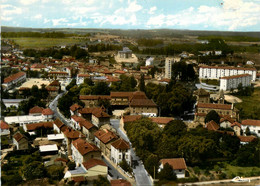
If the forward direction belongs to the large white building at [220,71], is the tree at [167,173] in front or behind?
in front

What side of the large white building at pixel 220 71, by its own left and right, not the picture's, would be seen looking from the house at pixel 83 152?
front

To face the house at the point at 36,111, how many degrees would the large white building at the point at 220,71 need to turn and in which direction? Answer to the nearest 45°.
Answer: approximately 45° to its right

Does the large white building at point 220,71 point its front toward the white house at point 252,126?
yes

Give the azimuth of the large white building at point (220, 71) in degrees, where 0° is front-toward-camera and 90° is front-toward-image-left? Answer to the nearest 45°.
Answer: approximately 0°

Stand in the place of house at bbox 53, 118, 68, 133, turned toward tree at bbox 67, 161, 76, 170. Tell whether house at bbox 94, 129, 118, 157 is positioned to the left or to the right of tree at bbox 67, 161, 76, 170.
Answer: left

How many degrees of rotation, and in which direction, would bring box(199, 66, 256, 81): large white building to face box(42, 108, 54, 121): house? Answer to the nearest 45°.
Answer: approximately 45° to its right

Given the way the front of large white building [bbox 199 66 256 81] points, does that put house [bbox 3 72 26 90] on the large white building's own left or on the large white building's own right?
on the large white building's own right

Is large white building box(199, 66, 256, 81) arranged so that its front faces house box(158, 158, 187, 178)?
yes

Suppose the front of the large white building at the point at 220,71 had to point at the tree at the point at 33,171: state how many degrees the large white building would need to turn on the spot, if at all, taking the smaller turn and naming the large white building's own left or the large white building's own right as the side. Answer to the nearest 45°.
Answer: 0° — it already faces it

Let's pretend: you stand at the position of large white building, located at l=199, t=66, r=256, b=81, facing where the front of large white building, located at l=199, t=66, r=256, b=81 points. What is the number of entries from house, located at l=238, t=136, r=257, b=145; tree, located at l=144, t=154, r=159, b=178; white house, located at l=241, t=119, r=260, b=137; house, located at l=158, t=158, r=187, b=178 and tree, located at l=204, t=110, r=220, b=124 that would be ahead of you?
5

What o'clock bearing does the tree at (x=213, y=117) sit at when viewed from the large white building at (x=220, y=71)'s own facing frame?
The tree is roughly at 12 o'clock from the large white building.

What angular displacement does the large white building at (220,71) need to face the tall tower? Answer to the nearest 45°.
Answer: approximately 90° to its right

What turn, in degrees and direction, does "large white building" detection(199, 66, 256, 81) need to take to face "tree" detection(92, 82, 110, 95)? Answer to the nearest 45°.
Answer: approximately 45° to its right

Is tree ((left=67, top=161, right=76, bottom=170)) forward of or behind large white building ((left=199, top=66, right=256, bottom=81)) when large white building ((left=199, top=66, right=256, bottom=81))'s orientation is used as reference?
forward

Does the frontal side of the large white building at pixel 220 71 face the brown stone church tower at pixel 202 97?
yes
